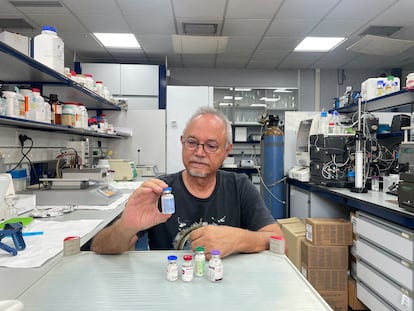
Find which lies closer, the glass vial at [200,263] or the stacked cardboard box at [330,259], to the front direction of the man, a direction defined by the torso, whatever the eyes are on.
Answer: the glass vial

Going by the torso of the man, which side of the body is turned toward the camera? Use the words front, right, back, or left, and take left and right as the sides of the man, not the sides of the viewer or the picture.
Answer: front

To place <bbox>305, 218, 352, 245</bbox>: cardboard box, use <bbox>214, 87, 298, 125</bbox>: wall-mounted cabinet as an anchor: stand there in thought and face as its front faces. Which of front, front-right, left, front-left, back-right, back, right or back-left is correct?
front

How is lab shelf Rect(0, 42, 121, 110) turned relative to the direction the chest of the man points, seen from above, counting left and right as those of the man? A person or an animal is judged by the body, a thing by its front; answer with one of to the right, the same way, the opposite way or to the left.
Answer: to the left

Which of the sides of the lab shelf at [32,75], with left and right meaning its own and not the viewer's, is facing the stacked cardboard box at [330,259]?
front

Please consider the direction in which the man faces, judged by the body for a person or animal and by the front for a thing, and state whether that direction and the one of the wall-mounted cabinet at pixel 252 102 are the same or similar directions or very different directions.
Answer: same or similar directions

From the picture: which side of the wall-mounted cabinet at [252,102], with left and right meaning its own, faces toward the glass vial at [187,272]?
front

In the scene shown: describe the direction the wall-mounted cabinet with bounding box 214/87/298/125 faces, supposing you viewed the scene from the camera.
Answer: facing the viewer

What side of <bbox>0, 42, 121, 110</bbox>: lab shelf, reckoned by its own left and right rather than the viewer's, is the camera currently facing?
right

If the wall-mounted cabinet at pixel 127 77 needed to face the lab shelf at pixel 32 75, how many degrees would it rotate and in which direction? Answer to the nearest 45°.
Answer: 0° — it already faces it

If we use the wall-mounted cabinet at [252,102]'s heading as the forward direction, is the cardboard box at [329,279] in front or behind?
in front

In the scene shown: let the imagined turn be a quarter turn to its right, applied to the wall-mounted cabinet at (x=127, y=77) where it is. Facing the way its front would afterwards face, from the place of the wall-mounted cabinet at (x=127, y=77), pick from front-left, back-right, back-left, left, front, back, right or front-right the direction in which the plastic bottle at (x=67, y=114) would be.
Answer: left
